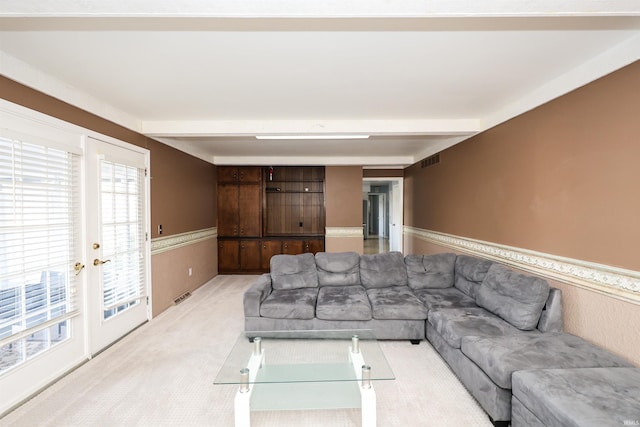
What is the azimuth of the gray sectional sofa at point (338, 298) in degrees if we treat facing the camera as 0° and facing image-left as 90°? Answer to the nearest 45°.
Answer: approximately 0°

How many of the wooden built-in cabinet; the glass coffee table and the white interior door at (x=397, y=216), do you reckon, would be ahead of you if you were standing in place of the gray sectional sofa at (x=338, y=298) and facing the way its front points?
1

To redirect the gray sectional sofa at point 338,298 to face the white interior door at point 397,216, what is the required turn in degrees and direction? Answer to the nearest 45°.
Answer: approximately 180°

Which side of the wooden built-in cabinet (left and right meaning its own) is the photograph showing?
front

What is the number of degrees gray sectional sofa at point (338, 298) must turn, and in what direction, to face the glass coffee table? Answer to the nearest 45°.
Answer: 0° — it already faces it

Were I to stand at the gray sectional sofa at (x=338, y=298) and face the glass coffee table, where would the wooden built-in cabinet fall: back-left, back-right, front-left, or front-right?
back-right

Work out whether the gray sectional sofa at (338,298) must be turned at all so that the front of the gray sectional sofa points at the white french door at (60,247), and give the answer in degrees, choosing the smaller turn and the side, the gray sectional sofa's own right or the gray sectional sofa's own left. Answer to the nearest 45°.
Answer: approximately 90° to the gray sectional sofa's own right

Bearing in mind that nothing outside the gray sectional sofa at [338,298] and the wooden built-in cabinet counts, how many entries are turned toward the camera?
2

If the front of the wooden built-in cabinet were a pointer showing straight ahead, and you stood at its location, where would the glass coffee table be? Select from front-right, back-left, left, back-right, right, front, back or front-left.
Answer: front

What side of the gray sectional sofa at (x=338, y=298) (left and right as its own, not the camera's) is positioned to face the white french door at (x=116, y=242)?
right

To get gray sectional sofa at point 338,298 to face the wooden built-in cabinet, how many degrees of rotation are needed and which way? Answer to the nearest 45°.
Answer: approximately 135° to its right

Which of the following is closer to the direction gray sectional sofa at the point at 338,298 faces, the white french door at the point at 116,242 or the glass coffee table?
the glass coffee table

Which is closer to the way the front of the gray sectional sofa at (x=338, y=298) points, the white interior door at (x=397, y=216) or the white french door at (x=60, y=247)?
the white french door
